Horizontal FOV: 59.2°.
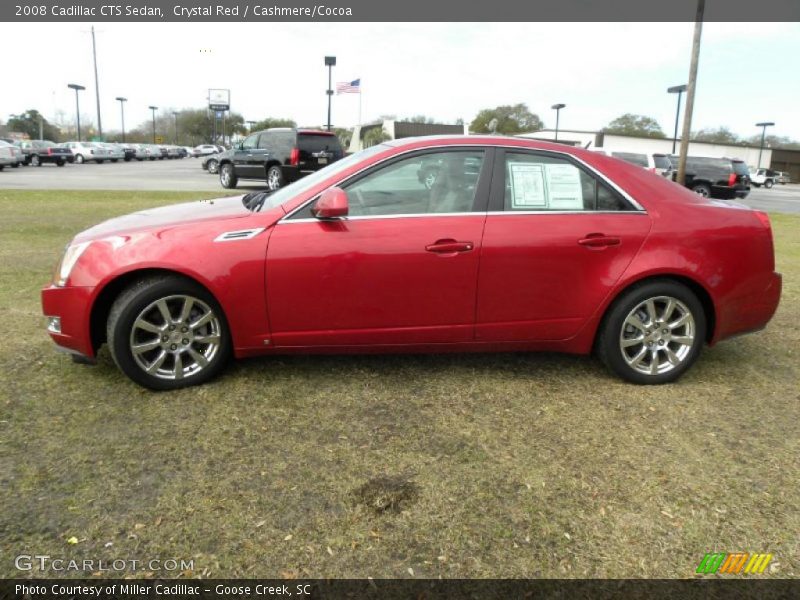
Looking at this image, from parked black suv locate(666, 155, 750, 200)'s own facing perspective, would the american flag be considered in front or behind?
in front

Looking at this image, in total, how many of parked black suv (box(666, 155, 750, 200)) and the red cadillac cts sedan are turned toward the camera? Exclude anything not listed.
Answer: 0

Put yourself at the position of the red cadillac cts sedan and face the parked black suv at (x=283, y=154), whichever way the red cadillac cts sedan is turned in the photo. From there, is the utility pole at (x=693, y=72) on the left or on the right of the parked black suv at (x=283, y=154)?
right

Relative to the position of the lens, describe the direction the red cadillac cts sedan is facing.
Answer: facing to the left of the viewer

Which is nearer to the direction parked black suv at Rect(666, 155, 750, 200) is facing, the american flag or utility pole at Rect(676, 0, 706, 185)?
the american flag

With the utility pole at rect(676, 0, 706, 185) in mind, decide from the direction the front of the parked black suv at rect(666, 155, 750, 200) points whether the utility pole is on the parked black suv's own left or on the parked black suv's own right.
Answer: on the parked black suv's own left

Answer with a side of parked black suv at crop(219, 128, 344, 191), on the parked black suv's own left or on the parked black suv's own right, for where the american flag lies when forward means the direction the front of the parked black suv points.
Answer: on the parked black suv's own right

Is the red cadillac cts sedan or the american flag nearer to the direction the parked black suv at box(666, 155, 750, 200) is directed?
the american flag

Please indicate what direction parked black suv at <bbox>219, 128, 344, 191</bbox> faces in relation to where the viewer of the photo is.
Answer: facing away from the viewer and to the left of the viewer

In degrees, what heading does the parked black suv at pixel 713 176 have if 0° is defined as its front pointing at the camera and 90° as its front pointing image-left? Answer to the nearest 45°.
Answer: approximately 135°

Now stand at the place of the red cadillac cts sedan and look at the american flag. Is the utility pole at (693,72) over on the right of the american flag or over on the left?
right

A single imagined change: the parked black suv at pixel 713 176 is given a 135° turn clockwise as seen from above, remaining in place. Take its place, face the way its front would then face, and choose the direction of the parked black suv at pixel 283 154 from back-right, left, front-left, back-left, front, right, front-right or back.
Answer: back-right

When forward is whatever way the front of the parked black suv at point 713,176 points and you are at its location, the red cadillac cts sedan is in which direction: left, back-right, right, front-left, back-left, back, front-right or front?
back-left
